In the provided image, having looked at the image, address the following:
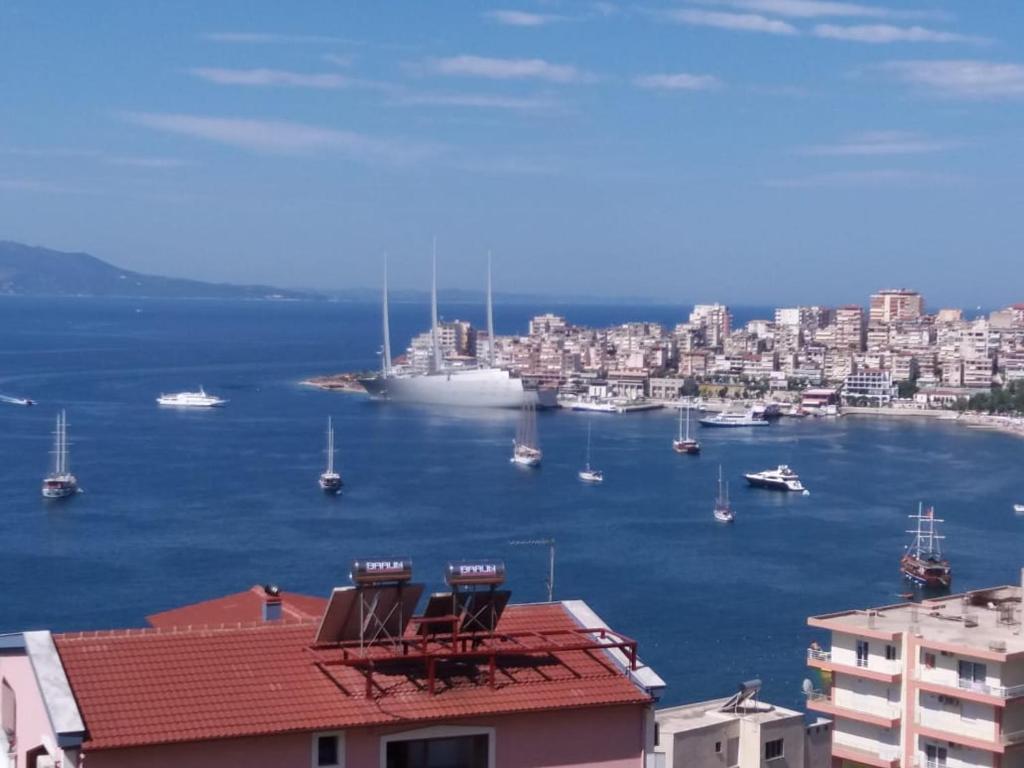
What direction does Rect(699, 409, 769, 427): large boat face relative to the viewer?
to the viewer's left

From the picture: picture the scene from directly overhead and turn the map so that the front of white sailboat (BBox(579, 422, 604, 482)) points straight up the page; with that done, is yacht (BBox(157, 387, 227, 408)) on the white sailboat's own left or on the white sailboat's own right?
on the white sailboat's own right

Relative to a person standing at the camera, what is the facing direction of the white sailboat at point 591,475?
facing the viewer and to the left of the viewer

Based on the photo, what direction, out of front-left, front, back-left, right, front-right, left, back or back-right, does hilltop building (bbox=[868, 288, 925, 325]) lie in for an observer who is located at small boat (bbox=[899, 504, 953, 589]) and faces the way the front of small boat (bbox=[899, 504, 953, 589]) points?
front-right

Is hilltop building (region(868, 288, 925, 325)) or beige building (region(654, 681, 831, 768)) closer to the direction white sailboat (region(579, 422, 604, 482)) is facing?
the beige building

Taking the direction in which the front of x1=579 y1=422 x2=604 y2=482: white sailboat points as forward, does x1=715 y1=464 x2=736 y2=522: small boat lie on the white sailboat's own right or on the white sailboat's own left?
on the white sailboat's own left

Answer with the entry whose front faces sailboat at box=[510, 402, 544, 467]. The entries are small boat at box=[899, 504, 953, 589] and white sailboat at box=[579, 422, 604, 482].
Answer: the small boat

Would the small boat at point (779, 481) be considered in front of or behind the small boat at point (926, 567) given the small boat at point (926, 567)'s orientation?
in front

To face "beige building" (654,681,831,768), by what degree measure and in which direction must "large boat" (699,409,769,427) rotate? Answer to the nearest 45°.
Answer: approximately 90° to its left
